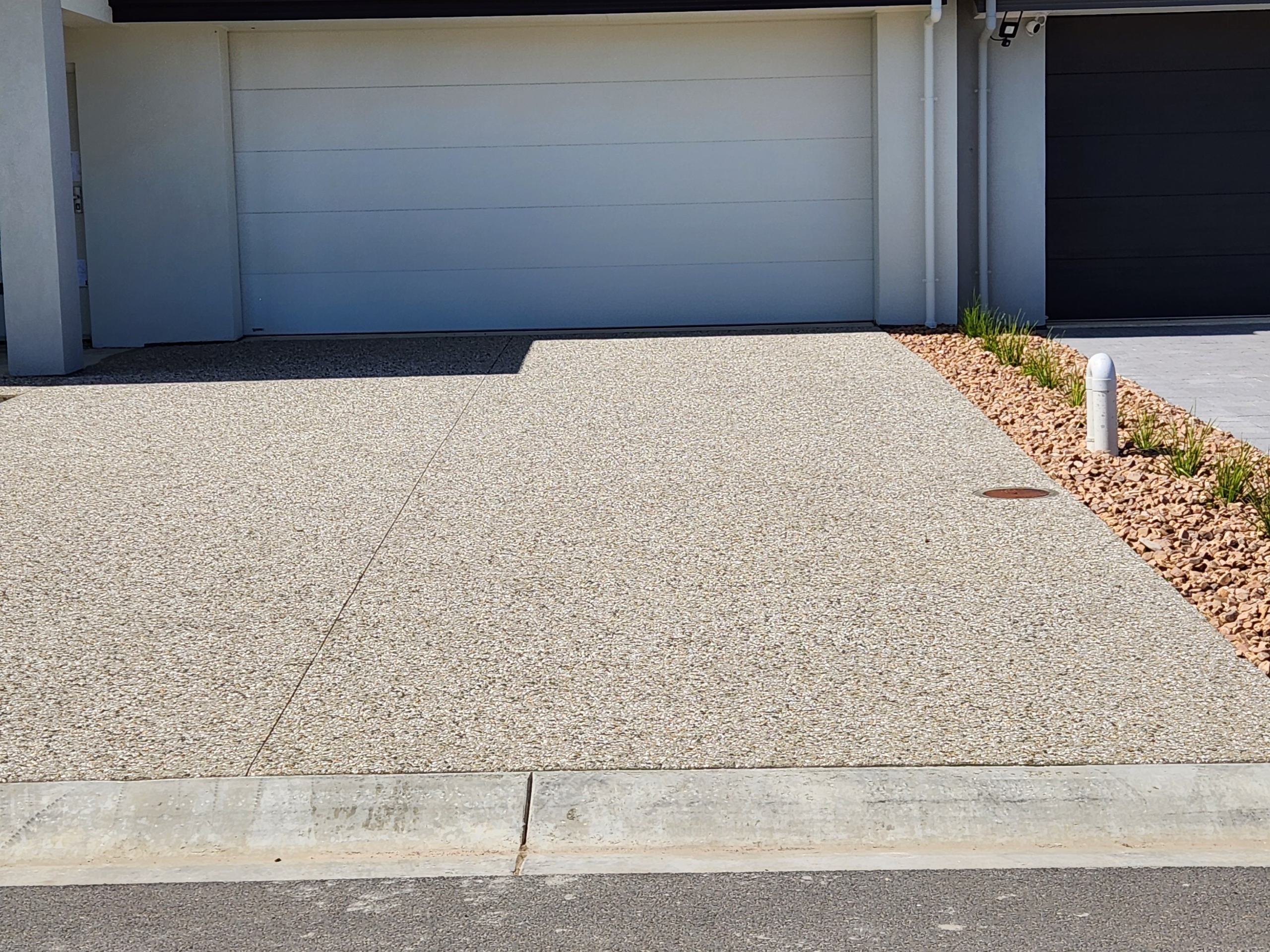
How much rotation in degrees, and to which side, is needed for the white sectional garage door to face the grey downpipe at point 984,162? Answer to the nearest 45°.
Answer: approximately 90° to its left

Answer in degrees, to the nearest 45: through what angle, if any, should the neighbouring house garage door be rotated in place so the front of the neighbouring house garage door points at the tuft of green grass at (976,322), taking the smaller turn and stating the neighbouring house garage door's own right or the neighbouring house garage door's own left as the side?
approximately 45° to the neighbouring house garage door's own right

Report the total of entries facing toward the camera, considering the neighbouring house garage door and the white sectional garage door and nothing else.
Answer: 2

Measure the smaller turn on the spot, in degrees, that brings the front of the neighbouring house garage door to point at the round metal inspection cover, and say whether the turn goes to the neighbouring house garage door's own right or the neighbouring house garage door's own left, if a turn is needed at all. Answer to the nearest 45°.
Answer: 0° — it already faces it

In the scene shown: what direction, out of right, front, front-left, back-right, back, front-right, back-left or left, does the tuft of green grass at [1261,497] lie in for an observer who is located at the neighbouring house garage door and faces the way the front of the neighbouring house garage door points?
front

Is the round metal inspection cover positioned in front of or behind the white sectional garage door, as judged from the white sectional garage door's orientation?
in front

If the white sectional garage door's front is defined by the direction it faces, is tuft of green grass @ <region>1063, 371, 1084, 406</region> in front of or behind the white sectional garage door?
in front

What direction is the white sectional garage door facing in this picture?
toward the camera

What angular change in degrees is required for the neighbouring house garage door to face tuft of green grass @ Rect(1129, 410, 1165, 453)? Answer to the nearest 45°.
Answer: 0° — it already faces it

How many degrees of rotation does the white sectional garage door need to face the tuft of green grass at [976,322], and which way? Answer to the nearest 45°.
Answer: approximately 45° to its left

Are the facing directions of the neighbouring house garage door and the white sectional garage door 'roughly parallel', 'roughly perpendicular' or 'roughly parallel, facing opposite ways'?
roughly parallel

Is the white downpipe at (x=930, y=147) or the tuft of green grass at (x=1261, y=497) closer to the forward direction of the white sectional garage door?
the tuft of green grass

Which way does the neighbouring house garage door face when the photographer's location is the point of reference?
facing the viewer
